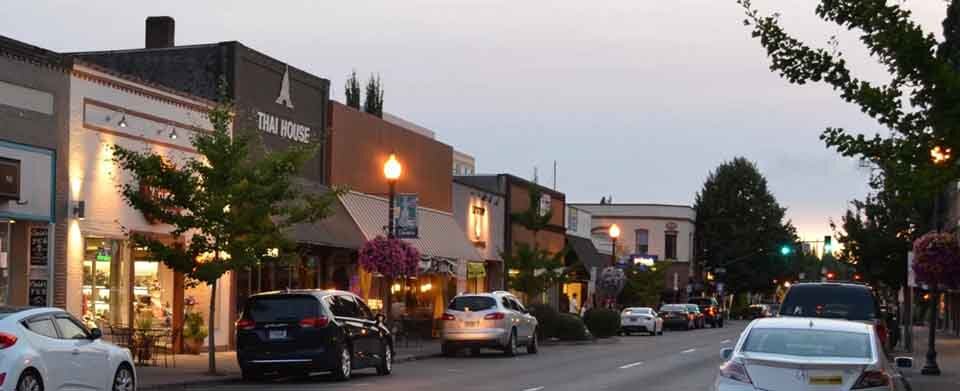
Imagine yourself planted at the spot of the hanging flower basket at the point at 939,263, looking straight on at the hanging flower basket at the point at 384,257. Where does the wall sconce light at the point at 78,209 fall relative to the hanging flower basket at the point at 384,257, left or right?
left

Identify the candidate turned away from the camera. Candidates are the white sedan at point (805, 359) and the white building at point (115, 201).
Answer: the white sedan

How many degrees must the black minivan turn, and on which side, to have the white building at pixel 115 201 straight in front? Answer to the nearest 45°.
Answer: approximately 90° to its left

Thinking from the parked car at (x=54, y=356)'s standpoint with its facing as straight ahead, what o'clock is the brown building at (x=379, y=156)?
The brown building is roughly at 11 o'clock from the parked car.

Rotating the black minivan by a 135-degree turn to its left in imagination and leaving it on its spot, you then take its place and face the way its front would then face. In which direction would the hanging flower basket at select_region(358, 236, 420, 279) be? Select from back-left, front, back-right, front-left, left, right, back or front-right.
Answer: right

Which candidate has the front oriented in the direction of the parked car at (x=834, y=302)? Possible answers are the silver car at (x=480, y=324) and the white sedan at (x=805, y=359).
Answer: the white sedan

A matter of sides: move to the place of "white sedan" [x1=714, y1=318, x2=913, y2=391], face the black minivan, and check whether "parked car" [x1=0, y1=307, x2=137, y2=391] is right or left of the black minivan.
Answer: left

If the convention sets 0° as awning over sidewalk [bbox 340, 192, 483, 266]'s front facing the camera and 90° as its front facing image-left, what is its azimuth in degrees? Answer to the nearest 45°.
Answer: approximately 315°

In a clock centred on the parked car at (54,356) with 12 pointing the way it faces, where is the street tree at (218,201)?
The street tree is roughly at 11 o'clock from the parked car.

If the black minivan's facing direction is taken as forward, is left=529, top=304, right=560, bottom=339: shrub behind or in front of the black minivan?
in front

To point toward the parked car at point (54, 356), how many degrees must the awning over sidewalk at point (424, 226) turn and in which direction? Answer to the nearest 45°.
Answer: approximately 45° to its right

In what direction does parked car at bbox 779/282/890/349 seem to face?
away from the camera

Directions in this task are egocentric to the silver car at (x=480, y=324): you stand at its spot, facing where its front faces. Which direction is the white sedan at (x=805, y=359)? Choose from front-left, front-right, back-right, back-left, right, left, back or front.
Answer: back-right

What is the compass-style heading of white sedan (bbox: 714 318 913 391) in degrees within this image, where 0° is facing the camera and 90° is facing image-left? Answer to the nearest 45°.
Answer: approximately 180°

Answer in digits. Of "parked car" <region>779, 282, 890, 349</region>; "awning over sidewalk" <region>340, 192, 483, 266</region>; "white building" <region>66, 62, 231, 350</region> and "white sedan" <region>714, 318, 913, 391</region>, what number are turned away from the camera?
2

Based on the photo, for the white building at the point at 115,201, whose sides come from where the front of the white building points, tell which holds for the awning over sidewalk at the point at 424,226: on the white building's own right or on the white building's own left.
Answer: on the white building's own left

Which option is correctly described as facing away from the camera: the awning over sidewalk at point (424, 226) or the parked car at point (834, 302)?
the parked car
